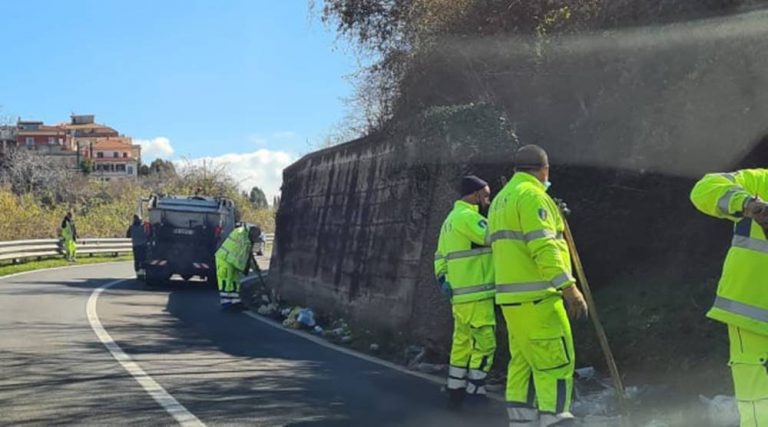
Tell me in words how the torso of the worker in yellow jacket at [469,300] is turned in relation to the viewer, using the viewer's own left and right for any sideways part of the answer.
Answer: facing away from the viewer and to the right of the viewer

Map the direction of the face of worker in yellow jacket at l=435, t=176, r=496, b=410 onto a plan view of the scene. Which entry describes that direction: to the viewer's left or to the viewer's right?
to the viewer's right

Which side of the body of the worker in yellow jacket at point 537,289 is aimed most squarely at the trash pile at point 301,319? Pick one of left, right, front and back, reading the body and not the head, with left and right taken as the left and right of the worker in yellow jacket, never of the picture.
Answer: left

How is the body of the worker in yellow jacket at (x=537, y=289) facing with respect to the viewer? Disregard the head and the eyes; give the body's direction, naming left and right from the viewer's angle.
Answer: facing away from the viewer and to the right of the viewer

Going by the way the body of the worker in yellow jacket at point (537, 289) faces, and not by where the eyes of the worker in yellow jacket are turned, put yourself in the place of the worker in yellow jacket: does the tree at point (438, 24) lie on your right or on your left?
on your left

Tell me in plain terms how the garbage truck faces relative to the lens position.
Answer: facing away from the viewer

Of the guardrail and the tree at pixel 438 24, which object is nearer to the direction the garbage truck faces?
the guardrail

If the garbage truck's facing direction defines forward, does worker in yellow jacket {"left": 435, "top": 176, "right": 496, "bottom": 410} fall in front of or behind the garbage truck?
behind

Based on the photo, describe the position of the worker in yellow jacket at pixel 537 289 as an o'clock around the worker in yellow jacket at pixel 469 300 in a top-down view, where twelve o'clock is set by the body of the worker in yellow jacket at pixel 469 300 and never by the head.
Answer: the worker in yellow jacket at pixel 537 289 is roughly at 4 o'clock from the worker in yellow jacket at pixel 469 300.
